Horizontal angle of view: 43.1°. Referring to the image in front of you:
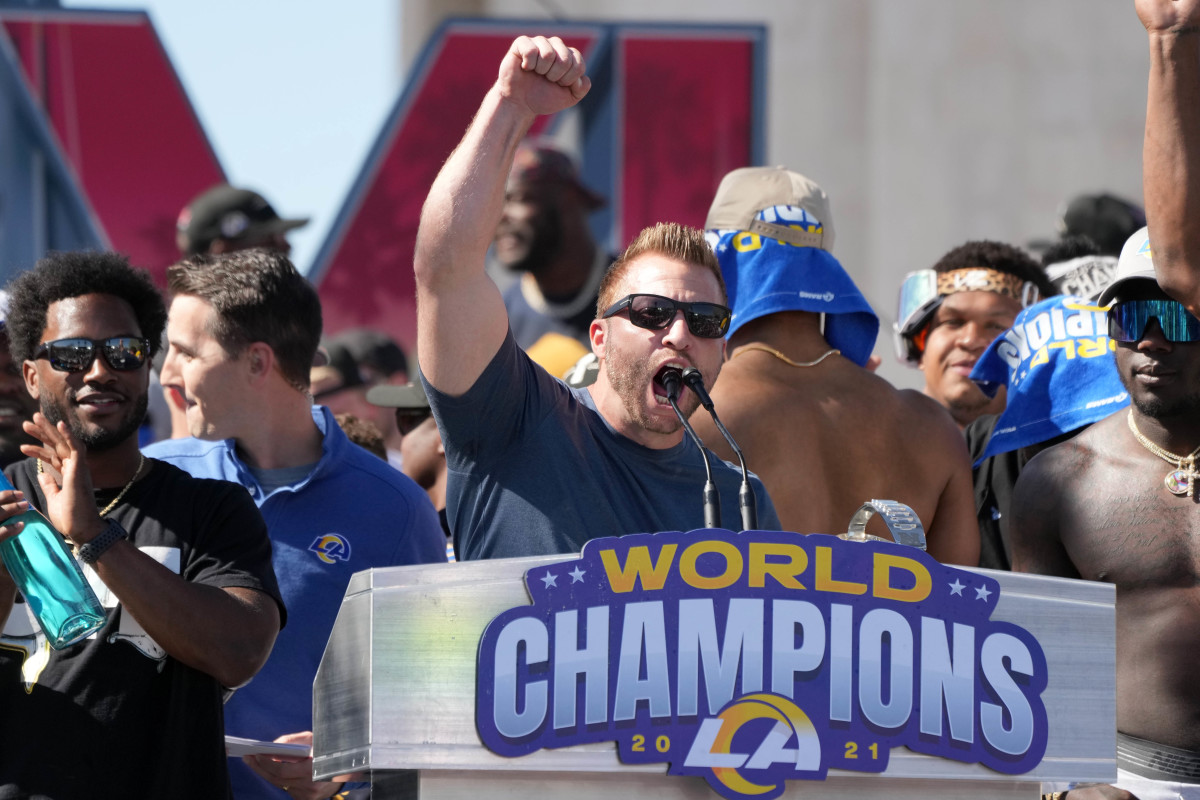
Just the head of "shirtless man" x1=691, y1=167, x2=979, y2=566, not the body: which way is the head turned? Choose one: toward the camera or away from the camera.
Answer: away from the camera

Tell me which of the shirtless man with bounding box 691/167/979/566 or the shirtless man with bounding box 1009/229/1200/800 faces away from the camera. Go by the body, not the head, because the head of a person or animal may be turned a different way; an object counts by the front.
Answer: the shirtless man with bounding box 691/167/979/566

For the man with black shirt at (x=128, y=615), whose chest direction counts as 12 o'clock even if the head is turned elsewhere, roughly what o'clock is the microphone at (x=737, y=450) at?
The microphone is roughly at 10 o'clock from the man with black shirt.

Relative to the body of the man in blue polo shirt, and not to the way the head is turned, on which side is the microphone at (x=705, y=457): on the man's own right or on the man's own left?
on the man's own left

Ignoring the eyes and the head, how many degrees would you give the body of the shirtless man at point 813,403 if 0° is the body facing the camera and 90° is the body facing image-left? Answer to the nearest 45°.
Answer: approximately 180°

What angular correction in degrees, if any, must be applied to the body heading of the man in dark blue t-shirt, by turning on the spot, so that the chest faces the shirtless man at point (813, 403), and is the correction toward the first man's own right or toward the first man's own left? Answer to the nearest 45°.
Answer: approximately 90° to the first man's own left

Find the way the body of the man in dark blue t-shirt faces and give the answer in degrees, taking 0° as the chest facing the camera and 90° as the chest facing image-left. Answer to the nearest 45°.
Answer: approximately 315°

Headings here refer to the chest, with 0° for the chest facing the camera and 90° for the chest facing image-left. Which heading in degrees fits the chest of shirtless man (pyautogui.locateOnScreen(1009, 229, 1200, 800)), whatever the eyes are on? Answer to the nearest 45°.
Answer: approximately 0°
